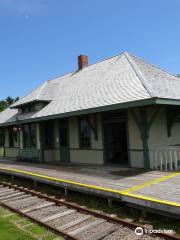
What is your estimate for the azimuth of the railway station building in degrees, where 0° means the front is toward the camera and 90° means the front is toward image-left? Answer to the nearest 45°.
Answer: approximately 45°
